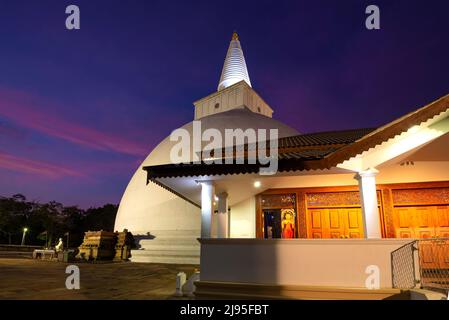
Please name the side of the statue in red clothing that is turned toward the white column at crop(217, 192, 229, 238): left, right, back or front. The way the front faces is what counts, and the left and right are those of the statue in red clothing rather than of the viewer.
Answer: right

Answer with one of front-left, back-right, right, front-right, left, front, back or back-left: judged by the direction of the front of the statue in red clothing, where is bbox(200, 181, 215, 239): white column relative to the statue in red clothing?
front-right

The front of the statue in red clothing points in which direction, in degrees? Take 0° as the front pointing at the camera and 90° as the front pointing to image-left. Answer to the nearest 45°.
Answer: approximately 0°

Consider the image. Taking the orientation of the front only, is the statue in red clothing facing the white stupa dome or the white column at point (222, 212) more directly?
the white column

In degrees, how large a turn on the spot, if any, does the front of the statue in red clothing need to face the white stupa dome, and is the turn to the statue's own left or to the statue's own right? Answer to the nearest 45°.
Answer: approximately 135° to the statue's own right

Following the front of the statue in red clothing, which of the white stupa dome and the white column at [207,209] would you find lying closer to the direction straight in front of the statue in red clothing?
the white column

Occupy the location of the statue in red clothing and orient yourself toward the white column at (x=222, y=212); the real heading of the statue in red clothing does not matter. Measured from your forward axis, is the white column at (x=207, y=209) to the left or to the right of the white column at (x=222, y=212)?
left

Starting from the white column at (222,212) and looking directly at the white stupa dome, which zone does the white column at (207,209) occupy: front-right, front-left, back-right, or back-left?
back-left

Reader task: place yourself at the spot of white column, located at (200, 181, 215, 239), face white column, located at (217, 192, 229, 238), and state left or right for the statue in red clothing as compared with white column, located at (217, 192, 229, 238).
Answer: right
